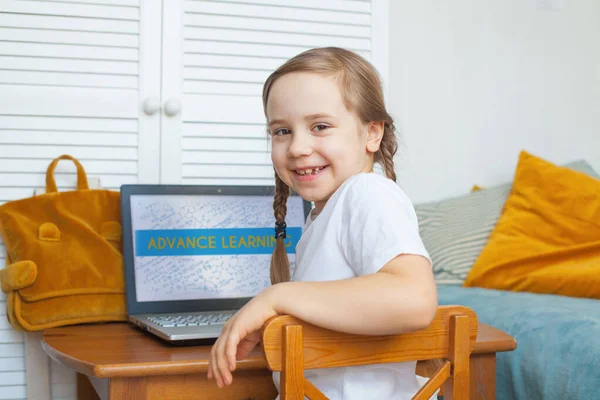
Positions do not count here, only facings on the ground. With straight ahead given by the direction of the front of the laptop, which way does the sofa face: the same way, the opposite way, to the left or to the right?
the same way

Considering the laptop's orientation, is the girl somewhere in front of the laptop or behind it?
in front

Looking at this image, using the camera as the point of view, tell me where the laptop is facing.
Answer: facing the viewer and to the right of the viewer
